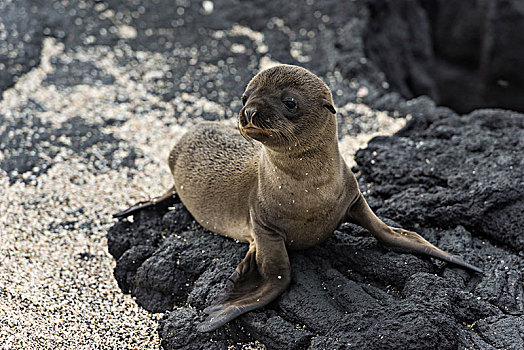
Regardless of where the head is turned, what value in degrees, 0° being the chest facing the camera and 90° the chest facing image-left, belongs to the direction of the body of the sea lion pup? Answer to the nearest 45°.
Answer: approximately 315°
